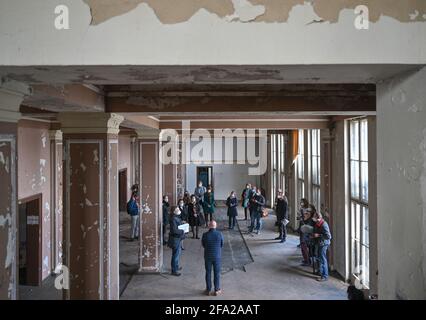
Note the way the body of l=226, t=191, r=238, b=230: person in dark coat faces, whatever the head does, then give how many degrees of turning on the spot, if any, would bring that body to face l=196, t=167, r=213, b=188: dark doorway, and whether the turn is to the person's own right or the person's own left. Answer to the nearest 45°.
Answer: approximately 180°

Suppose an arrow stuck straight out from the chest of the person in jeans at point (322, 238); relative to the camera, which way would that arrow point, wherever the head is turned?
to the viewer's left

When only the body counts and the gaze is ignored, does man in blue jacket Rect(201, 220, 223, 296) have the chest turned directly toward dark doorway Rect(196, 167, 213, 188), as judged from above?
yes

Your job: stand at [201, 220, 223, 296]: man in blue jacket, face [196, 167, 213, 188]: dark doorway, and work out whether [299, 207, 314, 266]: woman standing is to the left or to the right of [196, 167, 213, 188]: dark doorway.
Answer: right

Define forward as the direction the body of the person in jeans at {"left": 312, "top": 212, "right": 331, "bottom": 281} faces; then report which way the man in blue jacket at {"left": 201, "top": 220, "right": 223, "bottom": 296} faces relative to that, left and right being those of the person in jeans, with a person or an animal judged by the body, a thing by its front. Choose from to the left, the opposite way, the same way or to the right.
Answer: to the right

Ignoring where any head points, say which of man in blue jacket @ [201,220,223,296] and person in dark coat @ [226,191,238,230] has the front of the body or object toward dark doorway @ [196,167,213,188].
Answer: the man in blue jacket

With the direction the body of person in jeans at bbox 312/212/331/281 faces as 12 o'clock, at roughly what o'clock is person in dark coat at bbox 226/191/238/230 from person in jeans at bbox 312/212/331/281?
person in dark coat at bbox 226/191/238/230 is roughly at 2 o'clock from person in jeans at bbox 312/212/331/281.

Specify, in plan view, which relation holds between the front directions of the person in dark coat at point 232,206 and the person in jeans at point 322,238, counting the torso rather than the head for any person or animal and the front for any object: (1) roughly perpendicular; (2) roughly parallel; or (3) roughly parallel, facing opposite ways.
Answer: roughly perpendicular

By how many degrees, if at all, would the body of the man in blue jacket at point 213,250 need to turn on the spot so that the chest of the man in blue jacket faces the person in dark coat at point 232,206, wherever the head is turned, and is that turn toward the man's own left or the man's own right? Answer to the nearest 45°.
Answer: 0° — they already face them

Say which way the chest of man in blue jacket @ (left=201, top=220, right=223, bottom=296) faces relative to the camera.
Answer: away from the camera
